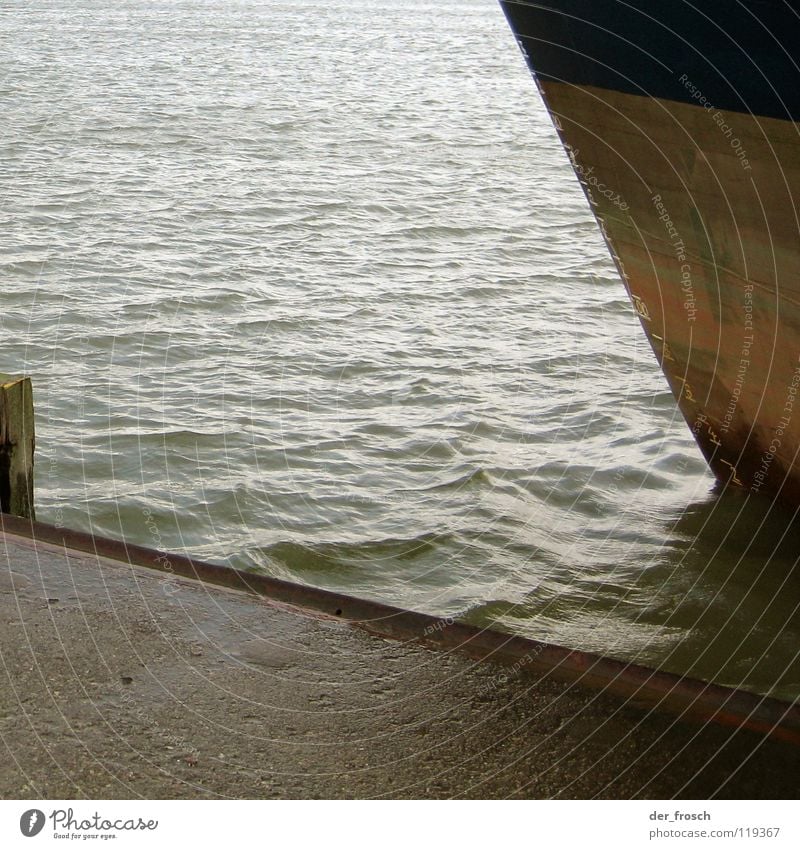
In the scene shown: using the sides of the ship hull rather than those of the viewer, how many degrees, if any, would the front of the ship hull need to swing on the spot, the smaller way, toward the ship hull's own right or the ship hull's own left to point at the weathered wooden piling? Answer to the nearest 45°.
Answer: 0° — it already faces it

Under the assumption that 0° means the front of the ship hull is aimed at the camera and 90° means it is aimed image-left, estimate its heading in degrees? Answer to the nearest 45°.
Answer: approximately 90°
